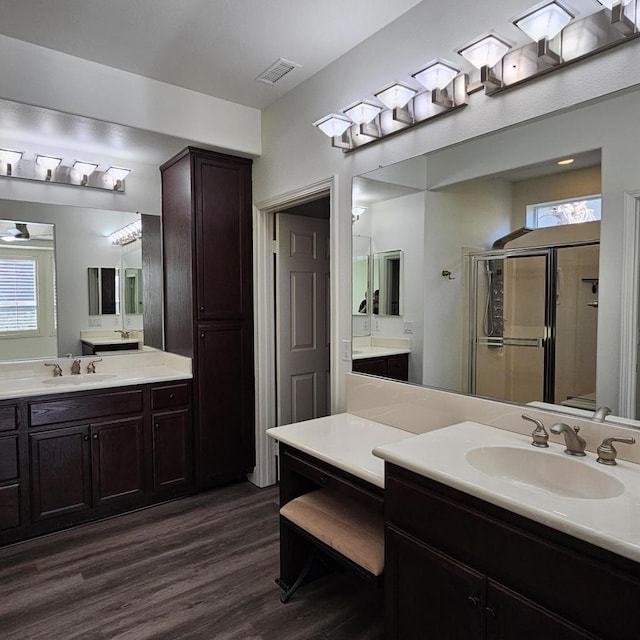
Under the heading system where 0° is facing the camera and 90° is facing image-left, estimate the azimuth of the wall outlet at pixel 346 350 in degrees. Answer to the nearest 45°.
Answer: approximately 45°

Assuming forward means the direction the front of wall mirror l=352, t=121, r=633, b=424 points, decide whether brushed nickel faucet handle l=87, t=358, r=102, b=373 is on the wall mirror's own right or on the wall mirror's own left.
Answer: on the wall mirror's own right

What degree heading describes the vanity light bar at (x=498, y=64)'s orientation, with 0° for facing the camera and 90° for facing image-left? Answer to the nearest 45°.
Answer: approximately 45°

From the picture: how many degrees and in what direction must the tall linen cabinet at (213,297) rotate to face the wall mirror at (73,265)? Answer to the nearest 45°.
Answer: approximately 135° to its right

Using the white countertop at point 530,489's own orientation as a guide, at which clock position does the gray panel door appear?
The gray panel door is roughly at 3 o'clock from the white countertop.

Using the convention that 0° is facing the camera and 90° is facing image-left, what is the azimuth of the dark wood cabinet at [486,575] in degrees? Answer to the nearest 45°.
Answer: approximately 45°

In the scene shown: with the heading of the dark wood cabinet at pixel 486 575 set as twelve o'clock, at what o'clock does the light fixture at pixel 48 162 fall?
The light fixture is roughly at 2 o'clock from the dark wood cabinet.

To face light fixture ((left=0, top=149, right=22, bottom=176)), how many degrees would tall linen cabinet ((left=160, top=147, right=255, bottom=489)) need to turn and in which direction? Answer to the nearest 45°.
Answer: approximately 135° to its right

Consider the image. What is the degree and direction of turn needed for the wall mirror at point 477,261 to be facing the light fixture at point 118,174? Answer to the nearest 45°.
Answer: approximately 45° to its right

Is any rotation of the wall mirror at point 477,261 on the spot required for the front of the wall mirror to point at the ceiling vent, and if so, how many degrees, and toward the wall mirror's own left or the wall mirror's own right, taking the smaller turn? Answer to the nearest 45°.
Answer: approximately 45° to the wall mirror's own right
